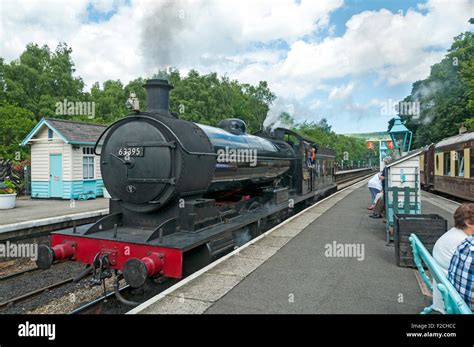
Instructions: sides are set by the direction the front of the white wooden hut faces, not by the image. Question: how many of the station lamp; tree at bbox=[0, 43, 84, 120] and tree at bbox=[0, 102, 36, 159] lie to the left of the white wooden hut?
1

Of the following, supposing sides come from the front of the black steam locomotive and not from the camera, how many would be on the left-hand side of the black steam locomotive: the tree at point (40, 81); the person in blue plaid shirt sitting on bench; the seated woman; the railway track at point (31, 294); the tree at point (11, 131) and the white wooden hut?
2

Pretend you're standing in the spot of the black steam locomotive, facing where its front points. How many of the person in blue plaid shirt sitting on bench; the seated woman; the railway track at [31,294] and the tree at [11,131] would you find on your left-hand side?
2

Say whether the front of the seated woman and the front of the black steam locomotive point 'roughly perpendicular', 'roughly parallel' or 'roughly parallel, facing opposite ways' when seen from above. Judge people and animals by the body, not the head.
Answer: roughly perpendicular

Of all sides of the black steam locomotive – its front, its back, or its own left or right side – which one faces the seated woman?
left

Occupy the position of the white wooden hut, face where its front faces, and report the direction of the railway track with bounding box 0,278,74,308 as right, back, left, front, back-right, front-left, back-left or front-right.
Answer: front-left

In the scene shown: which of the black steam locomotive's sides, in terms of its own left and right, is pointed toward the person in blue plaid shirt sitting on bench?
left
